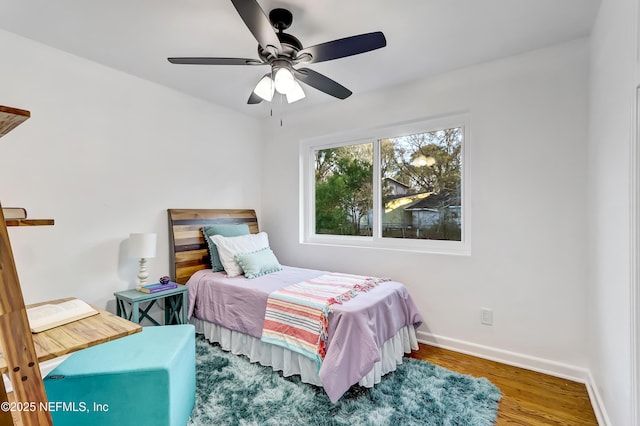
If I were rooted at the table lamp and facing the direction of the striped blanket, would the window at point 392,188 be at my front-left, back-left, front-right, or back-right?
front-left

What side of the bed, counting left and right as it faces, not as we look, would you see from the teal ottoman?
right

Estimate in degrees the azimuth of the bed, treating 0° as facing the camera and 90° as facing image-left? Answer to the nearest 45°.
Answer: approximately 315°

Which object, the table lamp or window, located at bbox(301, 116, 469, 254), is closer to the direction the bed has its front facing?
the window

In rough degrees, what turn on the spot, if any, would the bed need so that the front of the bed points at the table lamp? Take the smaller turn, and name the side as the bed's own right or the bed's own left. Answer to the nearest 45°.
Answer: approximately 135° to the bed's own right

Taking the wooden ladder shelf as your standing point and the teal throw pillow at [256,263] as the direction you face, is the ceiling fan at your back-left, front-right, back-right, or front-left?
front-right
